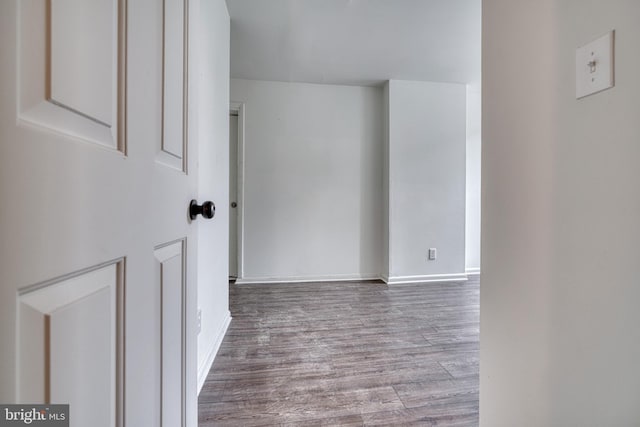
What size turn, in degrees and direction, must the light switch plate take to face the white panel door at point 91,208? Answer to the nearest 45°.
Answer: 0° — it already faces it

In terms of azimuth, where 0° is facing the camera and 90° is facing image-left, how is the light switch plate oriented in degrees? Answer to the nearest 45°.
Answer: approximately 45°
